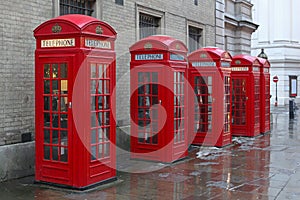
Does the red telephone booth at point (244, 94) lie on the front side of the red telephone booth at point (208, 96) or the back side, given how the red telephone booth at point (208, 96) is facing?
on the back side

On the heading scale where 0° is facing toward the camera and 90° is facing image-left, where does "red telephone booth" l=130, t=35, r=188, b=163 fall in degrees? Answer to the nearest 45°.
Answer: approximately 45°

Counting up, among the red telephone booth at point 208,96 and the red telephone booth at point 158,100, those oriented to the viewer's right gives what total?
0

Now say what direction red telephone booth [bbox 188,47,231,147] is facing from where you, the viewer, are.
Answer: facing the viewer and to the left of the viewer

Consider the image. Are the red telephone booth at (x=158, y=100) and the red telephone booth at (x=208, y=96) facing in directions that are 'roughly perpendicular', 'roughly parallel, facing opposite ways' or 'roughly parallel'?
roughly parallel

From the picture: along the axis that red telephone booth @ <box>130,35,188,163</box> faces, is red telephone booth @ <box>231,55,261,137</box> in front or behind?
behind

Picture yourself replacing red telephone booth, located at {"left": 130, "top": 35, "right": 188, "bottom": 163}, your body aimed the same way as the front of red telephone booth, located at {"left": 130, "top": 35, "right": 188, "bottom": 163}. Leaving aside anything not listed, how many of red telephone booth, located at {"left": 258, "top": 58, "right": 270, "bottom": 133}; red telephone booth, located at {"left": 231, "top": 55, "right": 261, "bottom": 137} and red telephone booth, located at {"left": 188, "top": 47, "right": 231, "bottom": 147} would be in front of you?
0

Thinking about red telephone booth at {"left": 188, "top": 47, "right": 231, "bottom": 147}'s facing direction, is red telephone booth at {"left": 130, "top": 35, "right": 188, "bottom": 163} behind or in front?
in front
